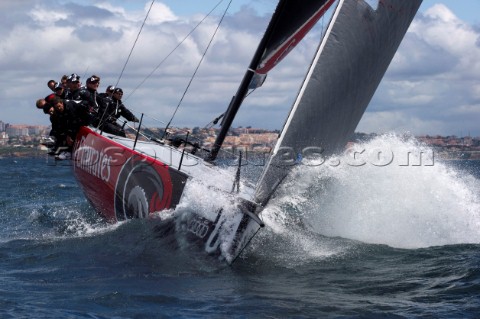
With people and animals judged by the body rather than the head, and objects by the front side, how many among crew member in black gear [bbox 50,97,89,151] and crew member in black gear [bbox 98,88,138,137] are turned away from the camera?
0

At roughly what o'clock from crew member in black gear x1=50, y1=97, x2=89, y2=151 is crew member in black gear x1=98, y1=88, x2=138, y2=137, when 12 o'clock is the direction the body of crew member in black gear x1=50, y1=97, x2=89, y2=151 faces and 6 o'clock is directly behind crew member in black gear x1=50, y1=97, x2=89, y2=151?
crew member in black gear x1=98, y1=88, x2=138, y2=137 is roughly at 9 o'clock from crew member in black gear x1=50, y1=97, x2=89, y2=151.

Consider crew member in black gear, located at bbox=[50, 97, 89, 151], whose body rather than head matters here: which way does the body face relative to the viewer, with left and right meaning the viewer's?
facing the viewer and to the left of the viewer

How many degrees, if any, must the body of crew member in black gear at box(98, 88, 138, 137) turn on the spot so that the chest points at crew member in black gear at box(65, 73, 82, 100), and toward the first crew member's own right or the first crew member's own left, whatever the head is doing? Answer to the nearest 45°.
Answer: approximately 135° to the first crew member's own right
